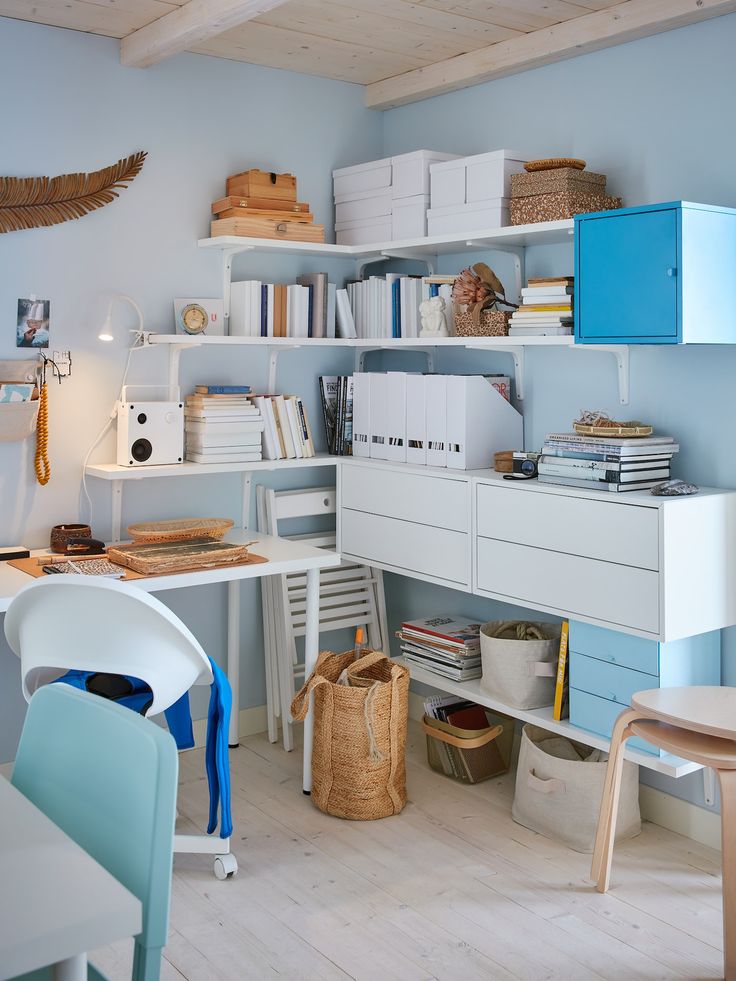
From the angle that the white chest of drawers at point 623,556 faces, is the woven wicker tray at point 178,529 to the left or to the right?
on its right

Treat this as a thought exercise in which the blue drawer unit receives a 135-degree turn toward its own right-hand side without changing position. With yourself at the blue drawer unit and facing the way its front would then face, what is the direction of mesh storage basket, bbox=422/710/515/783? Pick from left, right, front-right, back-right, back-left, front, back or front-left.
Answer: front-left

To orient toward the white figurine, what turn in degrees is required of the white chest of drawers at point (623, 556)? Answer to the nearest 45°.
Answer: approximately 90° to its right

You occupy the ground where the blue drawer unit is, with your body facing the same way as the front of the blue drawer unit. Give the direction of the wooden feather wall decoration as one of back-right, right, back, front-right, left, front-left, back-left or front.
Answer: front-right

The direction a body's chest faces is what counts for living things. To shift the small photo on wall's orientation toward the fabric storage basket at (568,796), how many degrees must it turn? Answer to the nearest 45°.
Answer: approximately 45° to its left

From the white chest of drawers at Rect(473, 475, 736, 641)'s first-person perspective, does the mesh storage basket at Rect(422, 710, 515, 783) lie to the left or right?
on its right

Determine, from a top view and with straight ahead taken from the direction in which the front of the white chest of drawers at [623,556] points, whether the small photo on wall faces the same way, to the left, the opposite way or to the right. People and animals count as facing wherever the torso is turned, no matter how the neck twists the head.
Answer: to the left
